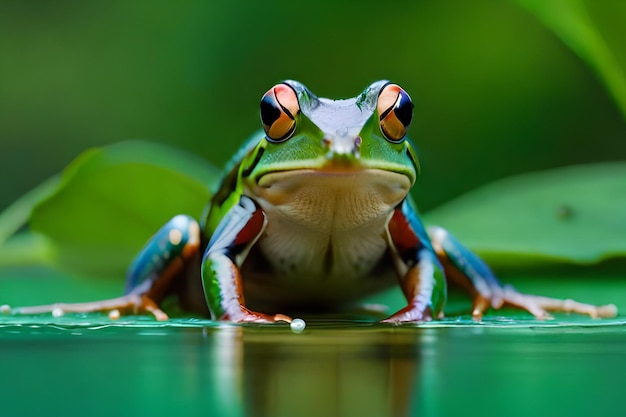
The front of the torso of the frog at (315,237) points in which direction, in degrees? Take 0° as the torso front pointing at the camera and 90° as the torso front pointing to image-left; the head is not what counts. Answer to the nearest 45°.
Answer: approximately 0°

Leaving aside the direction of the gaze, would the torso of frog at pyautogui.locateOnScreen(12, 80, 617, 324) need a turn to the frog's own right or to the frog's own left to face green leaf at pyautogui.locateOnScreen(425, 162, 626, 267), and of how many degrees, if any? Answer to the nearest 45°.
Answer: approximately 135° to the frog's own left

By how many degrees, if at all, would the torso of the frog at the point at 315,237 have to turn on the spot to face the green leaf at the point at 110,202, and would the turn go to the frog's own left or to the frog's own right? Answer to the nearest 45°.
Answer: approximately 135° to the frog's own right

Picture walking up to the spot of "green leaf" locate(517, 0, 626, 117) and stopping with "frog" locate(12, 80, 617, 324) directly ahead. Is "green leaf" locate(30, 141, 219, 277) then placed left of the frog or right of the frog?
right
